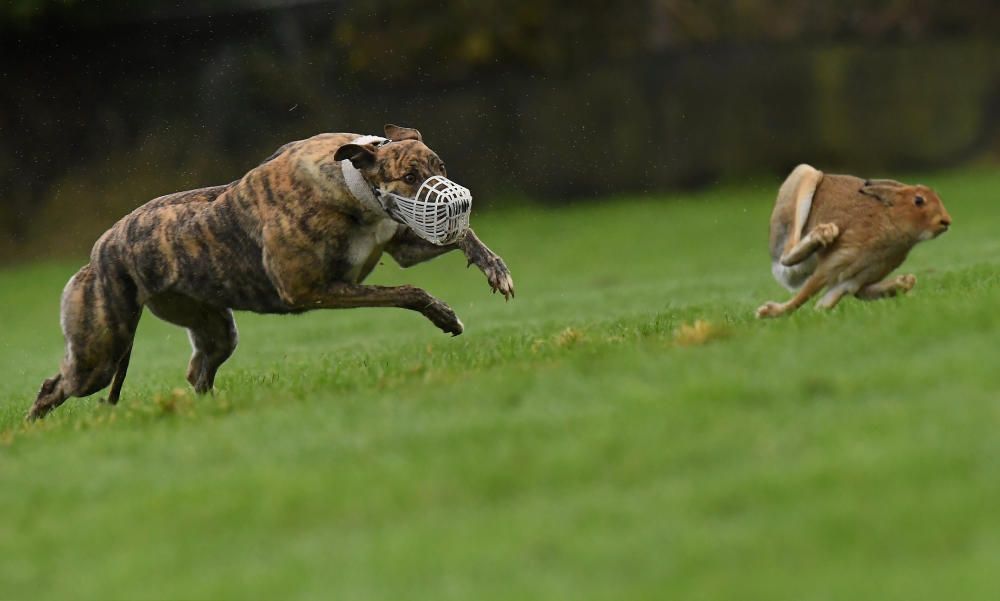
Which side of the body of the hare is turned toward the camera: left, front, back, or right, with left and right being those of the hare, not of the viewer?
right

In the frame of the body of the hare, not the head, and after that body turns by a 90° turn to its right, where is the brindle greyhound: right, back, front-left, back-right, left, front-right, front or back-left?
right
